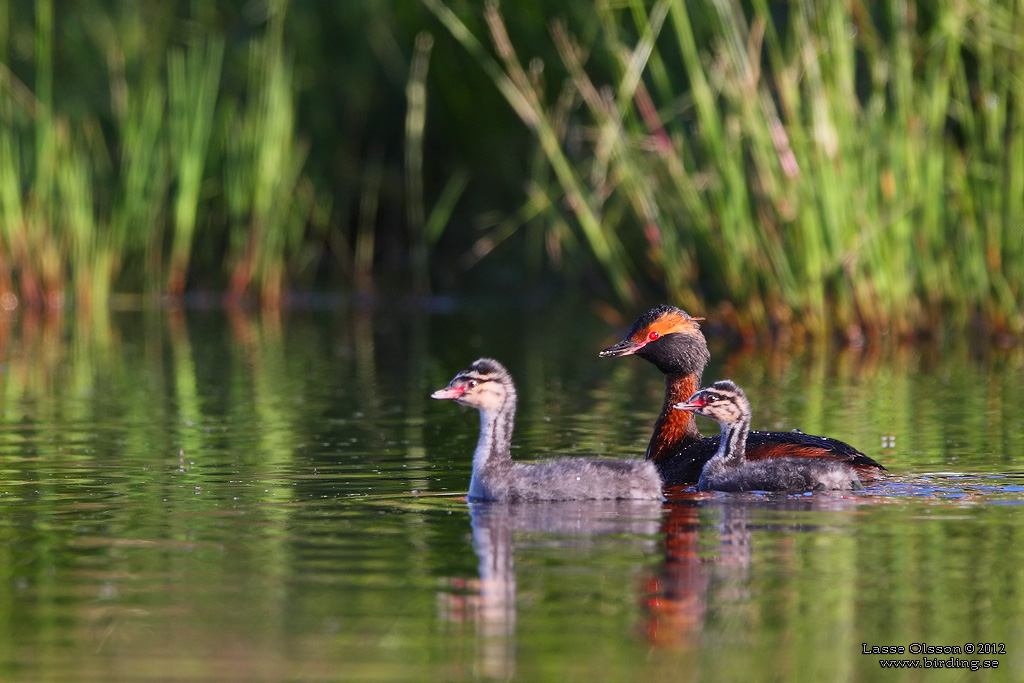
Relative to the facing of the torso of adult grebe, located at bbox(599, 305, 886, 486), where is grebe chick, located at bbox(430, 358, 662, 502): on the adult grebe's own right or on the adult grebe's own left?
on the adult grebe's own left

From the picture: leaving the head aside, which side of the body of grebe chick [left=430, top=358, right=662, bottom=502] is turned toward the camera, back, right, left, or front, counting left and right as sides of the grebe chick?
left

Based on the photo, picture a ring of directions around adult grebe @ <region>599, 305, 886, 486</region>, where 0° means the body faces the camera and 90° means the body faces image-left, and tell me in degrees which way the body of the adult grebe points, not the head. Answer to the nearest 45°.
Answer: approximately 90°

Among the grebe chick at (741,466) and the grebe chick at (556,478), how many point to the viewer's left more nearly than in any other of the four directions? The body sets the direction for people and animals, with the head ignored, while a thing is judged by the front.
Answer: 2

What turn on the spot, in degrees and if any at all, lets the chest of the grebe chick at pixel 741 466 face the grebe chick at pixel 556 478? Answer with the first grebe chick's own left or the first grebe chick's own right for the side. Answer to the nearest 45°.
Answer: approximately 45° to the first grebe chick's own left

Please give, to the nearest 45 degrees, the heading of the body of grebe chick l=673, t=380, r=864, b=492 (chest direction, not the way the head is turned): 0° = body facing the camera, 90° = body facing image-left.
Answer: approximately 90°
